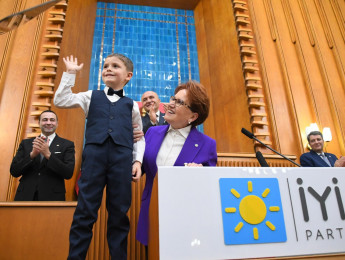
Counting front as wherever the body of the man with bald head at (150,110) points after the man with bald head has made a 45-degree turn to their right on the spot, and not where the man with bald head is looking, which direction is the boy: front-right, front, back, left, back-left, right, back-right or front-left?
front-left

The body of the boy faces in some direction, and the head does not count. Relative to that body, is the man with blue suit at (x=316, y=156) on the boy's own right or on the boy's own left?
on the boy's own left

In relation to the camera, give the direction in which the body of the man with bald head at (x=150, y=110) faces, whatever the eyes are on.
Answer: toward the camera

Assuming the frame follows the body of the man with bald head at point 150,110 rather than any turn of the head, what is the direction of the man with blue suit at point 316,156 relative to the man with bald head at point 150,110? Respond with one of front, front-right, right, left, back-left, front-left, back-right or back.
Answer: left

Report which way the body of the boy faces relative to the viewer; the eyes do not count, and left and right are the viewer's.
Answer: facing the viewer

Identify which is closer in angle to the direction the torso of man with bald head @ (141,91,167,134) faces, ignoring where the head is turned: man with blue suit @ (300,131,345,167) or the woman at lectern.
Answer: the woman at lectern

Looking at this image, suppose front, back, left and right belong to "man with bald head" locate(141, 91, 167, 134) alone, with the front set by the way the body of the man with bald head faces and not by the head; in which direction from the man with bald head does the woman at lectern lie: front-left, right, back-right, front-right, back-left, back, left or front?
front
